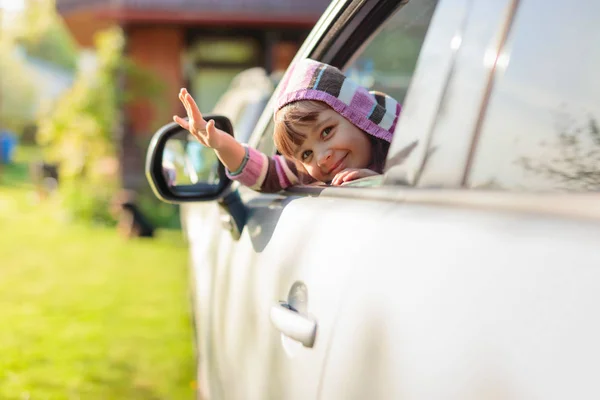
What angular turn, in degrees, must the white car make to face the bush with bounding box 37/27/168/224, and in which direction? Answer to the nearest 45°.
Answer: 0° — it already faces it

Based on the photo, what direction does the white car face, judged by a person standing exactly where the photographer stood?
facing away from the viewer and to the left of the viewer
